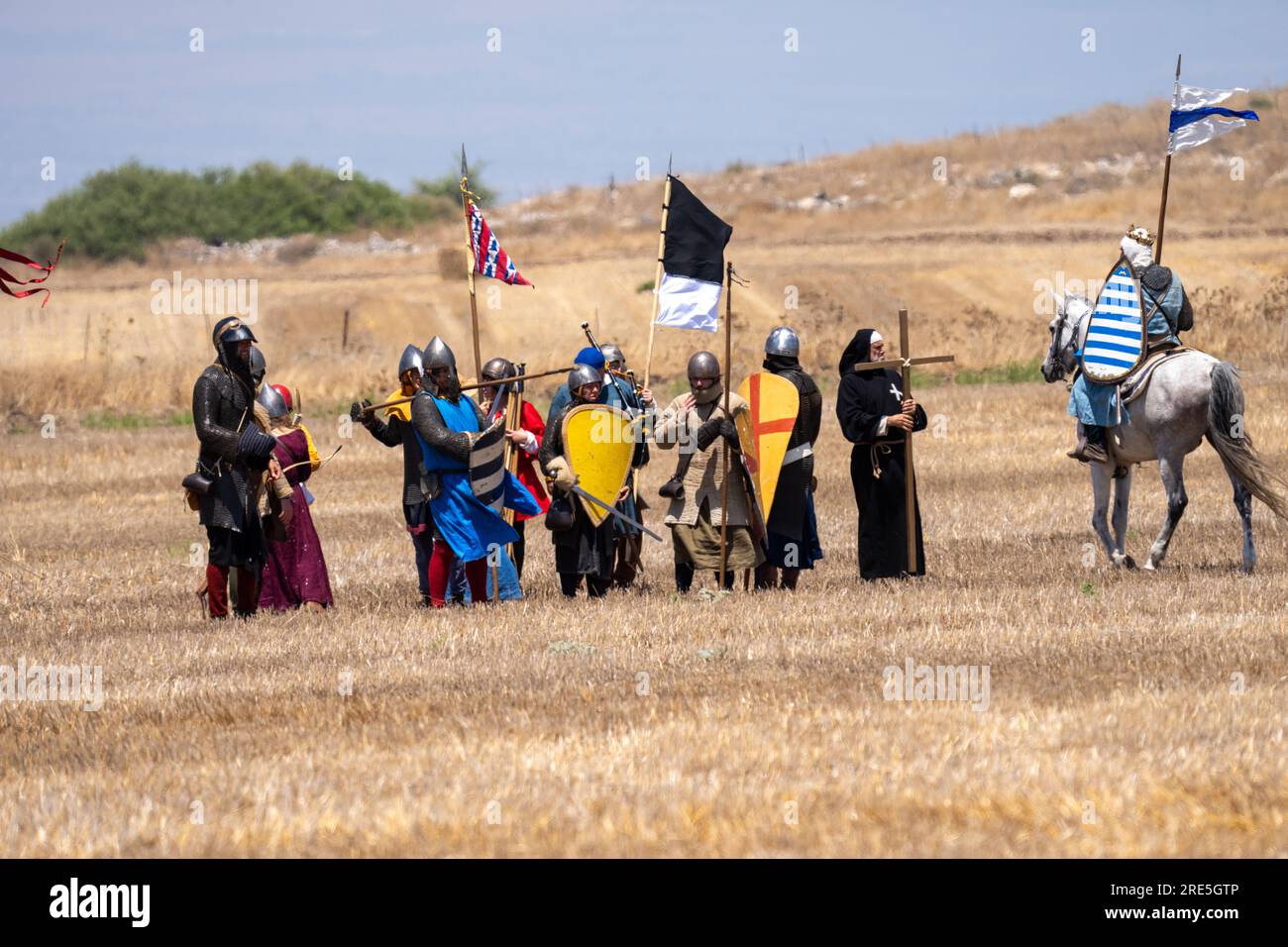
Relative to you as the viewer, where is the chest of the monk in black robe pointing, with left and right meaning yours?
facing the viewer and to the right of the viewer

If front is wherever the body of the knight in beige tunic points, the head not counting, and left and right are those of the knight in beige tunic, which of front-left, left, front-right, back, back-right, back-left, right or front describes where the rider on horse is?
left

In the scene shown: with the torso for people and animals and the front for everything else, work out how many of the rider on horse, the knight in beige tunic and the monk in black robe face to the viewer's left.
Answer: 1

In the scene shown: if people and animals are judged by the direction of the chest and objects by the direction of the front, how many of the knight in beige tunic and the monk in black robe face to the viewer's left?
0

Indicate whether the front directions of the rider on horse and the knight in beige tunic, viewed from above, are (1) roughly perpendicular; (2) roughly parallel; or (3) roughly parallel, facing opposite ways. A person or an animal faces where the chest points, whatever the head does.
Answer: roughly perpendicular

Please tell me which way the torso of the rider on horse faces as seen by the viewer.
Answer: to the viewer's left

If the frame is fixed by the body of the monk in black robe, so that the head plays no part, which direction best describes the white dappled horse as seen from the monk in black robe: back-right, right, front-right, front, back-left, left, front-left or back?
front-left

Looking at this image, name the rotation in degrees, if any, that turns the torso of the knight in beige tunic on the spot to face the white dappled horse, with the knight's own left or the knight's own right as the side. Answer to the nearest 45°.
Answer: approximately 90° to the knight's own left

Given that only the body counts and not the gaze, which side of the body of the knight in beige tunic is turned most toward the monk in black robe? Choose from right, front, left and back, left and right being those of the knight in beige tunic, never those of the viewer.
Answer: left

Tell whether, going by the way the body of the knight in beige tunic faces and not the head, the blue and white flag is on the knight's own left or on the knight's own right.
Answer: on the knight's own left

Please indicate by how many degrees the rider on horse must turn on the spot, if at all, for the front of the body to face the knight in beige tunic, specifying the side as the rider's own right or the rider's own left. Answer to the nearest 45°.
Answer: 0° — they already face them

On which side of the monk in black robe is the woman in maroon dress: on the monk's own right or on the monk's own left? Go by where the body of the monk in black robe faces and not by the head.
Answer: on the monk's own right

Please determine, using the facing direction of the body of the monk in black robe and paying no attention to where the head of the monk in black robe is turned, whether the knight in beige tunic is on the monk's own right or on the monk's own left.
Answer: on the monk's own right

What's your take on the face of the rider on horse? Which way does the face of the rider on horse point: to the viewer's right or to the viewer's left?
to the viewer's left
